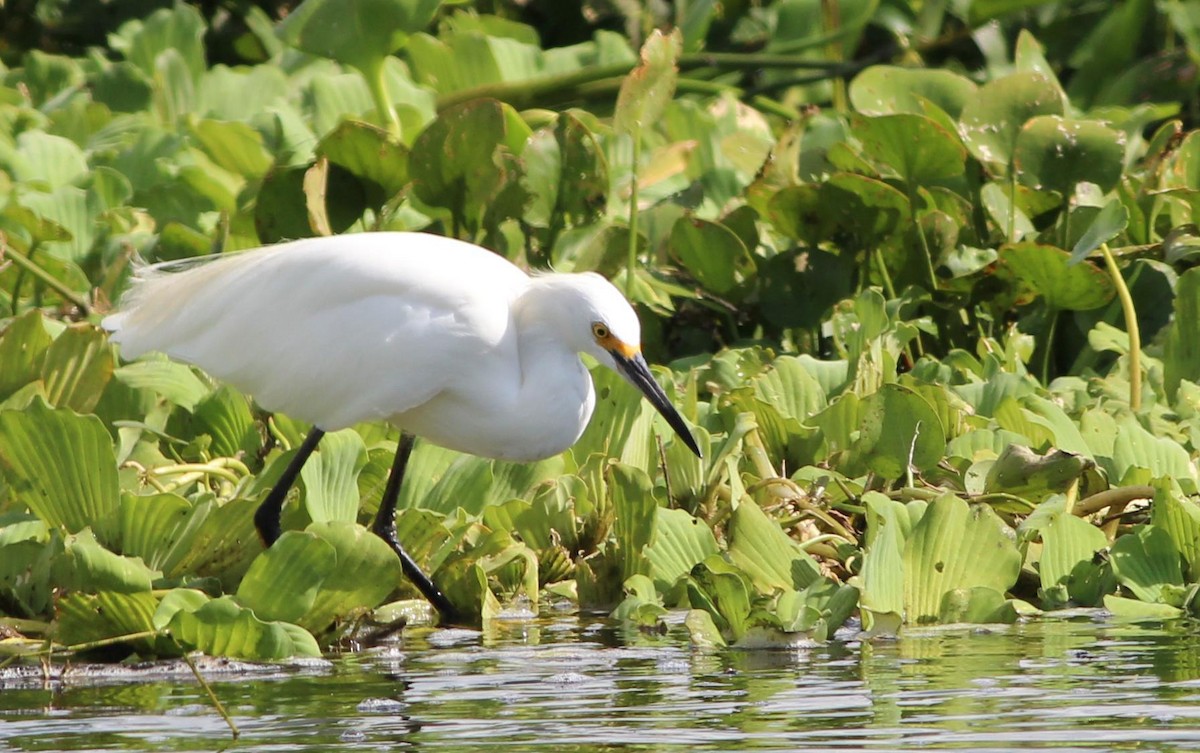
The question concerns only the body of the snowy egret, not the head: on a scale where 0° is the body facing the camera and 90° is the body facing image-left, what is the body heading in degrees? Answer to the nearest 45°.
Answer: approximately 270°
